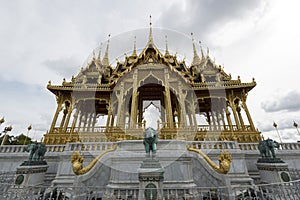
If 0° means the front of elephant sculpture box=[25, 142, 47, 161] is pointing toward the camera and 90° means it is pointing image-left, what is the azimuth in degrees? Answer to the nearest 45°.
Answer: approximately 45°

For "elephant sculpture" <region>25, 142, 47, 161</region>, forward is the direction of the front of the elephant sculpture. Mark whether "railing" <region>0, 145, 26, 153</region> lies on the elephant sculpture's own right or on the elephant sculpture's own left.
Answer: on the elephant sculpture's own right

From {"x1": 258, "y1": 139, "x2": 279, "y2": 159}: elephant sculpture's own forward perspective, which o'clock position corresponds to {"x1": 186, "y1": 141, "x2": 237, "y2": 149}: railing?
The railing is roughly at 6 o'clock from the elephant sculpture.

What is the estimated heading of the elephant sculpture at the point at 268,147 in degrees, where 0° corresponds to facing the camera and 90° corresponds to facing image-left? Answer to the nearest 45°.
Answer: approximately 315°

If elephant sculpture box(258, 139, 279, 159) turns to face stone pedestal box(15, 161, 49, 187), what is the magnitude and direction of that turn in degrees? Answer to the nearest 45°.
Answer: approximately 90° to its right

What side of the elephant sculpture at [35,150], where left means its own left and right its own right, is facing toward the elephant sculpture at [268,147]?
left

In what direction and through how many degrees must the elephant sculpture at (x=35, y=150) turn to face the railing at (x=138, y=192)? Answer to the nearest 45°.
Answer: approximately 90° to its left

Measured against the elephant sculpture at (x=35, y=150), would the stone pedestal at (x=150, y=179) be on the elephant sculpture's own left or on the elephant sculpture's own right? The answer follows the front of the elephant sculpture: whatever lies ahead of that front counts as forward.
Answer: on the elephant sculpture's own left
